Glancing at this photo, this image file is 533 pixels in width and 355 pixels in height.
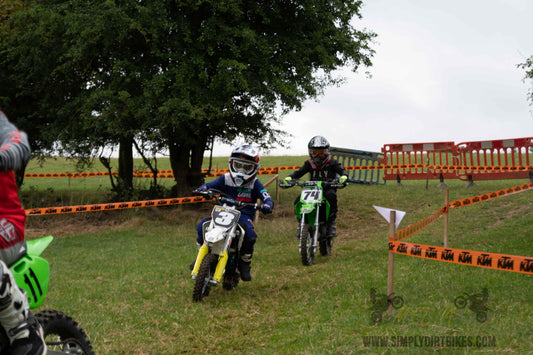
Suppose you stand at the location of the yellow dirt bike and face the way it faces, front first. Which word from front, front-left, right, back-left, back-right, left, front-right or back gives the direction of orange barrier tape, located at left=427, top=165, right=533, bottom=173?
back

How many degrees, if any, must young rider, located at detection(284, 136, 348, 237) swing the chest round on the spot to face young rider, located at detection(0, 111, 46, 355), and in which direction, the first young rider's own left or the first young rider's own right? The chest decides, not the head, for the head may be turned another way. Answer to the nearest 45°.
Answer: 0° — they already face them

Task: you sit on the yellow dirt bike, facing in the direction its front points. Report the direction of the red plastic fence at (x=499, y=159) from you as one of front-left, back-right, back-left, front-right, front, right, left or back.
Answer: back

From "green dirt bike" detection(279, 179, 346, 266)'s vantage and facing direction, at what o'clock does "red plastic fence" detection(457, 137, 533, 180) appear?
The red plastic fence is roughly at 7 o'clock from the green dirt bike.

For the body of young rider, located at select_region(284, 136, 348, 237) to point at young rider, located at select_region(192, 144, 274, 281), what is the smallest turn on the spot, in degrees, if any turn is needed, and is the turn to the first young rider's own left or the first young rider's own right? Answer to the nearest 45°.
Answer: approximately 45° to the first young rider's own right

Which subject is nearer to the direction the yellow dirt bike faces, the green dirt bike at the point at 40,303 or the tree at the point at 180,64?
the green dirt bike

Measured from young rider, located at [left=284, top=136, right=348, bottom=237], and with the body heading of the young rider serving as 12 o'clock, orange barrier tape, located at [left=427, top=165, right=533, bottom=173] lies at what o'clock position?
The orange barrier tape is roughly at 7 o'clock from the young rider.

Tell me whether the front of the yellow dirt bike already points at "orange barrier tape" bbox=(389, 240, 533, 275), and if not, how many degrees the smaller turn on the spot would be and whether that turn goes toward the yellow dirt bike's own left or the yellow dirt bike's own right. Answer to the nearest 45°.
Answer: approximately 90° to the yellow dirt bike's own left

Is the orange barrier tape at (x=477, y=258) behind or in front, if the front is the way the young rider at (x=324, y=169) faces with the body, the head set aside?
in front
